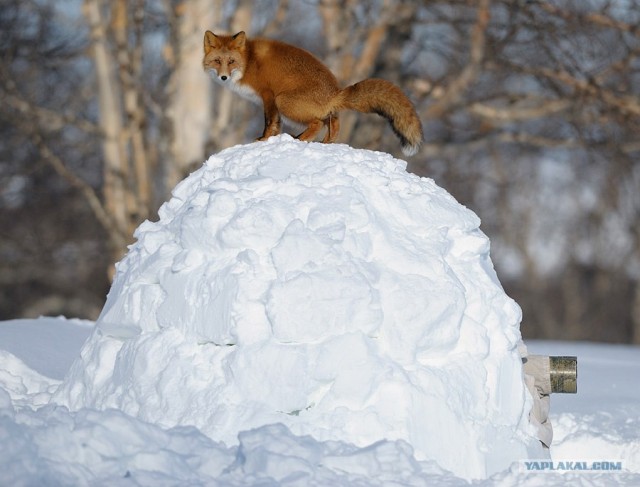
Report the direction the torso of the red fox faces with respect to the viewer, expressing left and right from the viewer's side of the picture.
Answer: facing to the left of the viewer

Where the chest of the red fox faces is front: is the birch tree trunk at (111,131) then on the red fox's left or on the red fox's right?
on the red fox's right

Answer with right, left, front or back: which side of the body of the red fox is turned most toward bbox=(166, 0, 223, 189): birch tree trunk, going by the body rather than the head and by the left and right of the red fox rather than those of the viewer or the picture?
right
